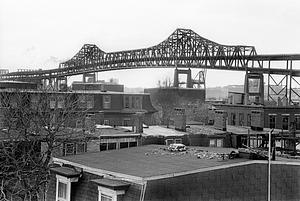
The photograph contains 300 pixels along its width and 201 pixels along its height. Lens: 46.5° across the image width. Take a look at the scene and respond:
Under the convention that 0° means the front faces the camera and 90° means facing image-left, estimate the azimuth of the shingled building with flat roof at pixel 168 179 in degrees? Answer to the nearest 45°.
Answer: approximately 45°

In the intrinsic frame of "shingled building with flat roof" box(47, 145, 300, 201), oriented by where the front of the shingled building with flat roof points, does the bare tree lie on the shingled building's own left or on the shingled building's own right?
on the shingled building's own right
